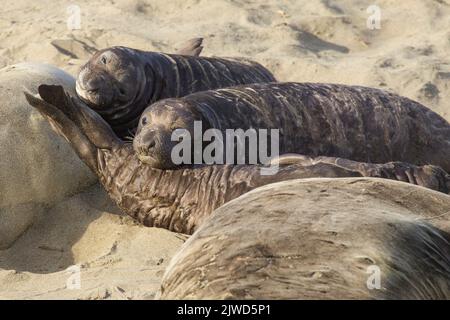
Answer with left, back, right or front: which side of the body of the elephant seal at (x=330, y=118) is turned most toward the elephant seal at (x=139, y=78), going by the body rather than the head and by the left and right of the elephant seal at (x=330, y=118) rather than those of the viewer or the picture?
front

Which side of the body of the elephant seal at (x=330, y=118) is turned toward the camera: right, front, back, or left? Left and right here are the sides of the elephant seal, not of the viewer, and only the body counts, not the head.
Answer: left
